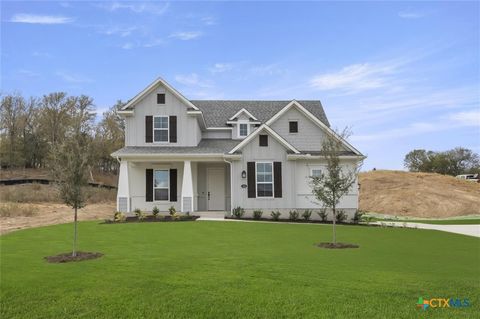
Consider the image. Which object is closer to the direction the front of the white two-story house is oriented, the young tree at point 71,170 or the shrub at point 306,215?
the young tree

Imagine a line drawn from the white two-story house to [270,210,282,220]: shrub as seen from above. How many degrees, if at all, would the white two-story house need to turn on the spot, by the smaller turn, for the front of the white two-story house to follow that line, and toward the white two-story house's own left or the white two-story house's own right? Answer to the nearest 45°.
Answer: approximately 45° to the white two-story house's own left

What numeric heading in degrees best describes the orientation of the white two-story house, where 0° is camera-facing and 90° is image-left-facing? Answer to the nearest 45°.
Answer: approximately 0°
